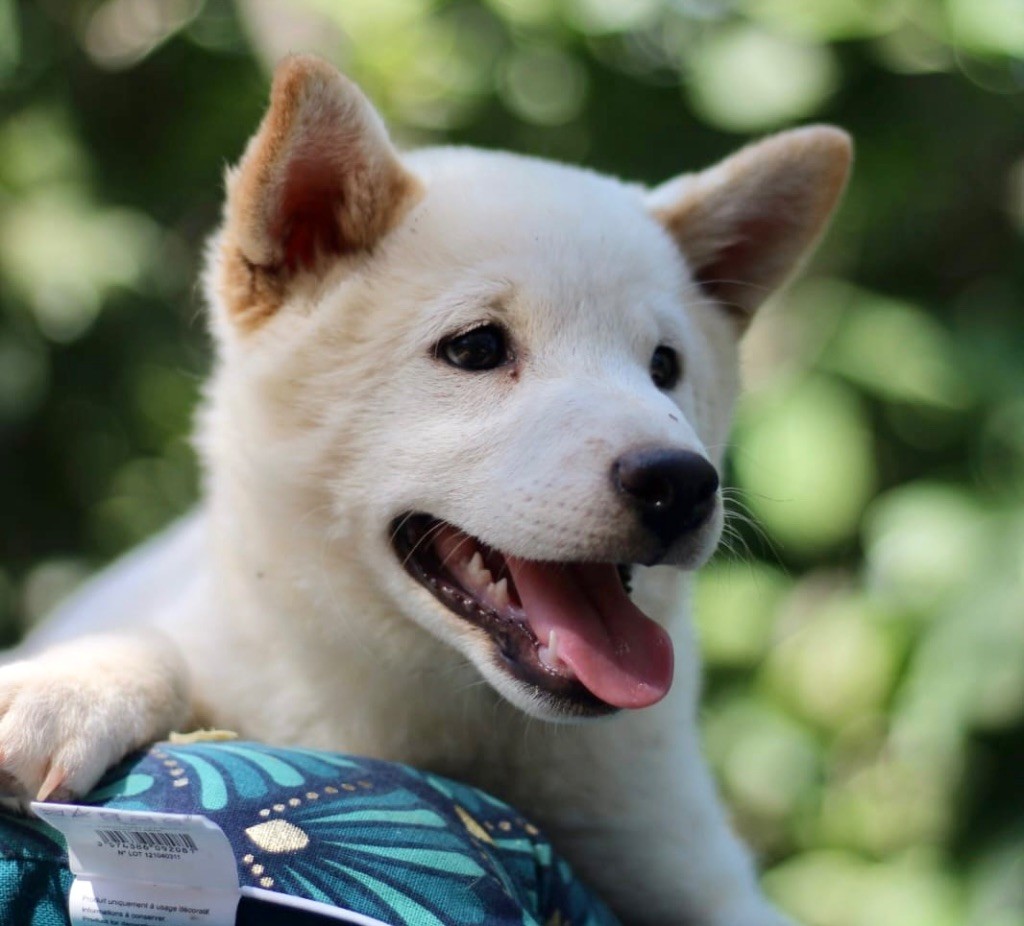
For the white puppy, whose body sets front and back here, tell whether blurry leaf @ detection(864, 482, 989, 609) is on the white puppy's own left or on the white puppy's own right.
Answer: on the white puppy's own left

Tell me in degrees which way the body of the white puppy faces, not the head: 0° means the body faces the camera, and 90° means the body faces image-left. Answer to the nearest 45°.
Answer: approximately 315°

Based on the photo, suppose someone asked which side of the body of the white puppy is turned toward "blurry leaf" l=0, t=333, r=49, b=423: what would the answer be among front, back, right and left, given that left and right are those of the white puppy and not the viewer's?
back

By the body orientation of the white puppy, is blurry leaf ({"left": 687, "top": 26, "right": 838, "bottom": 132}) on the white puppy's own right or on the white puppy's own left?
on the white puppy's own left

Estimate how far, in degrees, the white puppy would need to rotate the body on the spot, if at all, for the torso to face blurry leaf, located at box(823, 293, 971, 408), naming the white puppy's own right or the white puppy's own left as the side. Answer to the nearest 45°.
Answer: approximately 90° to the white puppy's own left

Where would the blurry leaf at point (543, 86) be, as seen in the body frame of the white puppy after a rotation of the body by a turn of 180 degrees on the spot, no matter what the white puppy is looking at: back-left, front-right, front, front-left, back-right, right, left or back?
front-right

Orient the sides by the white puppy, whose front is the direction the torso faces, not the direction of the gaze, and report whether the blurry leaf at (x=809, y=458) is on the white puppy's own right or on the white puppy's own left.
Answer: on the white puppy's own left
